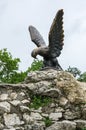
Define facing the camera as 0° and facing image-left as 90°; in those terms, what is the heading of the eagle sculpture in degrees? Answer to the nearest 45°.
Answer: approximately 45°

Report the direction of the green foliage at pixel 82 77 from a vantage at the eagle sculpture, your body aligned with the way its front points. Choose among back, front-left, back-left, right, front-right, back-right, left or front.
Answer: back-right
